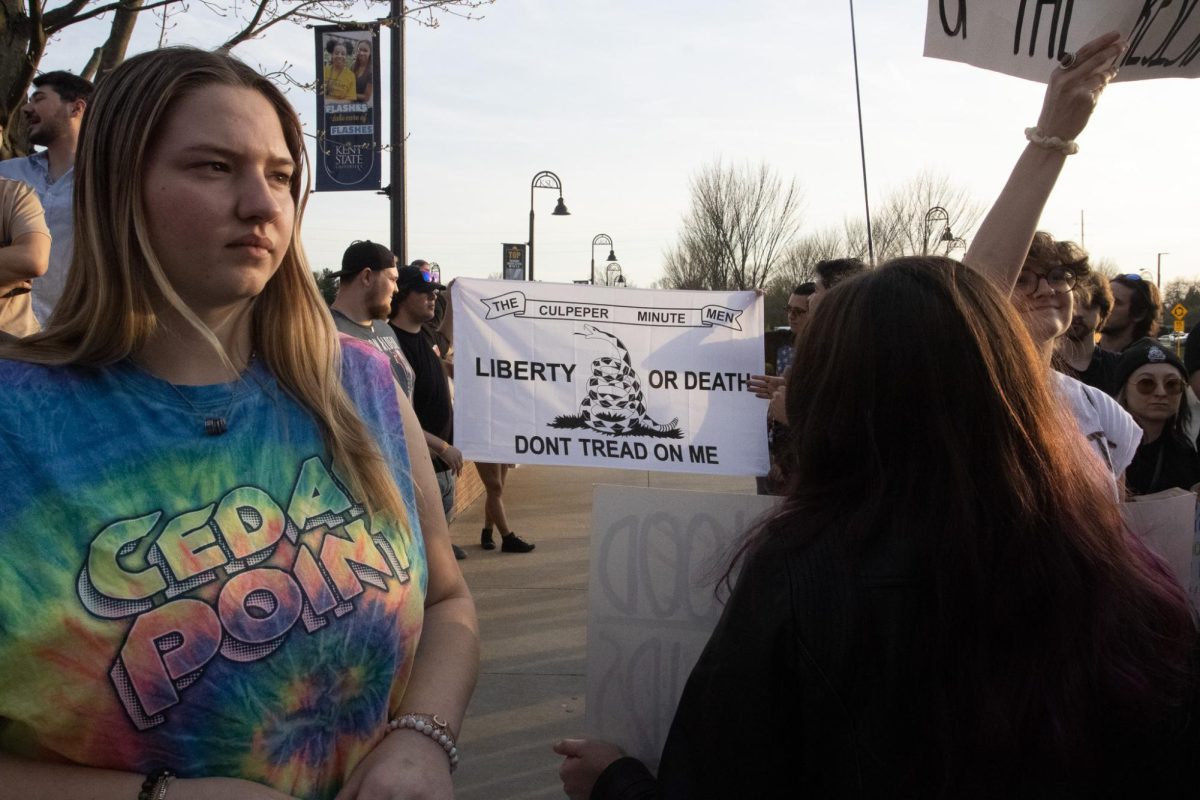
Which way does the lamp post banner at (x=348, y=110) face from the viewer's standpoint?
toward the camera

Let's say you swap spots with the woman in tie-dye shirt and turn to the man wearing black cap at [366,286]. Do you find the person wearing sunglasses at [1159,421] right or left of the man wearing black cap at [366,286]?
right

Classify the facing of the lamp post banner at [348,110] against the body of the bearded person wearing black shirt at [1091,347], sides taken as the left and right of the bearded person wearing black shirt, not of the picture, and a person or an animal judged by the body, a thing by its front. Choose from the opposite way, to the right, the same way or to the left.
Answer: to the left

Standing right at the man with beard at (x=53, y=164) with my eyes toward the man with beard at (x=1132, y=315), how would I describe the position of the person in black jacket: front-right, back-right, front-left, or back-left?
front-right

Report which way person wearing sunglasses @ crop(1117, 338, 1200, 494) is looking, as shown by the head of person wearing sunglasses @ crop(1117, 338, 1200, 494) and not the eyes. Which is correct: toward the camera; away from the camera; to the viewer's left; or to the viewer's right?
toward the camera

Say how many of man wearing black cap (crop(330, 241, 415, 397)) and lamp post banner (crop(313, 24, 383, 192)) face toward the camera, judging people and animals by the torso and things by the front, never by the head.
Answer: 1

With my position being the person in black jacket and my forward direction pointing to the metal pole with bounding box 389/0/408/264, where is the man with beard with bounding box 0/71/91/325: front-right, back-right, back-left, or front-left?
front-left

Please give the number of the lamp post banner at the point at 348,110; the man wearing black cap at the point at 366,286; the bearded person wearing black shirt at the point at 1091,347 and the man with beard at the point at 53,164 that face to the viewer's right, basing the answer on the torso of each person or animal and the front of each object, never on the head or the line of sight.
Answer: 1
